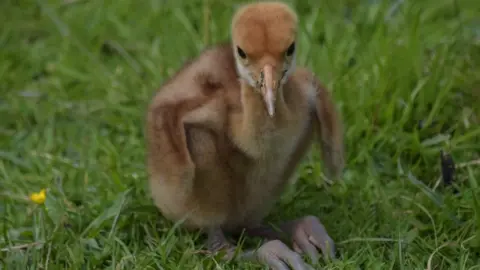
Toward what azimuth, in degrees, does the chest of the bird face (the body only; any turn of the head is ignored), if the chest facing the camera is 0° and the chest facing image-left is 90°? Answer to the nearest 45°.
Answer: approximately 315°

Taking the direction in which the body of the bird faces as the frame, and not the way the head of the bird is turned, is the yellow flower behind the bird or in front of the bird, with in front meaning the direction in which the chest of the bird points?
behind
